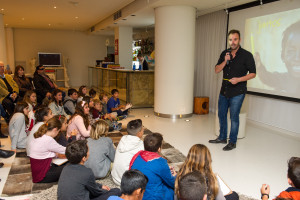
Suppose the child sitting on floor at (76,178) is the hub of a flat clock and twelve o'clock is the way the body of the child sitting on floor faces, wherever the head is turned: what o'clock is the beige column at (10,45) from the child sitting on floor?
The beige column is roughly at 10 o'clock from the child sitting on floor.

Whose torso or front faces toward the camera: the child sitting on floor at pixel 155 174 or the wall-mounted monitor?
the wall-mounted monitor

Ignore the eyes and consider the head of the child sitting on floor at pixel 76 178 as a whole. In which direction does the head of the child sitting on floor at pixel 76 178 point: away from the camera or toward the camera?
away from the camera

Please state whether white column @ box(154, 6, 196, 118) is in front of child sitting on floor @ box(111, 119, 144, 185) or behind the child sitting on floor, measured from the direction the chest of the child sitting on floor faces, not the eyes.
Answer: in front

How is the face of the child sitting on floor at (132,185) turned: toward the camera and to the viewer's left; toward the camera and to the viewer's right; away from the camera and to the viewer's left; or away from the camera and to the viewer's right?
away from the camera and to the viewer's right

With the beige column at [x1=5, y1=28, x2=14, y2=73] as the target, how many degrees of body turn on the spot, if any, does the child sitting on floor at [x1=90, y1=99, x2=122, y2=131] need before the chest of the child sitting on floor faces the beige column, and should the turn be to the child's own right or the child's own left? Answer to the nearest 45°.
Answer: approximately 180°

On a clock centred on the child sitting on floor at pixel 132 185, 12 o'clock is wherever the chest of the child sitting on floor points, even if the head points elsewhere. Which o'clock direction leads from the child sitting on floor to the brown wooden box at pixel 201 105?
The brown wooden box is roughly at 11 o'clock from the child sitting on floor.

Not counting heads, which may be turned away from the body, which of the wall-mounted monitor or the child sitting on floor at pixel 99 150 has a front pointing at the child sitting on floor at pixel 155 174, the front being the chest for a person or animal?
the wall-mounted monitor

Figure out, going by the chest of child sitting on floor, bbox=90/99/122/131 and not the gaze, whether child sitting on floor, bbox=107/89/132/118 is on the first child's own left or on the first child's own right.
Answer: on the first child's own left

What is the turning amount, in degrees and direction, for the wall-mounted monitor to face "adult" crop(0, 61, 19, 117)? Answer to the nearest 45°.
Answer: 0° — it already faces them

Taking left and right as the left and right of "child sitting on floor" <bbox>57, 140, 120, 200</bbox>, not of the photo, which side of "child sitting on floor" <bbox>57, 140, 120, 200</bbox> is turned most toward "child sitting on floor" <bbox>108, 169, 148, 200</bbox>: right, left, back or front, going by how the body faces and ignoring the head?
right

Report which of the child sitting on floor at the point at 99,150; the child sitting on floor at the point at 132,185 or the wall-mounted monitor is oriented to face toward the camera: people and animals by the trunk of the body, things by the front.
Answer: the wall-mounted monitor

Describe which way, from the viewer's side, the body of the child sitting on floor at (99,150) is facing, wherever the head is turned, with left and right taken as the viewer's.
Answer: facing away from the viewer and to the right of the viewer

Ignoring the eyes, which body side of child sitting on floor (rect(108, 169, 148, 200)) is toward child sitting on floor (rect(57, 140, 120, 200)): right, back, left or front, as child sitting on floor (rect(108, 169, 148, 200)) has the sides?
left

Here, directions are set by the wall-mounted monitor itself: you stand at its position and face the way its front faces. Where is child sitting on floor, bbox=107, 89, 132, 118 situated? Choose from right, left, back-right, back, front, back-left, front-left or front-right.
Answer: front

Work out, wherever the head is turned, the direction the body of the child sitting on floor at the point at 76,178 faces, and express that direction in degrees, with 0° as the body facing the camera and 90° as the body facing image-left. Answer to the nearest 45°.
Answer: approximately 225°

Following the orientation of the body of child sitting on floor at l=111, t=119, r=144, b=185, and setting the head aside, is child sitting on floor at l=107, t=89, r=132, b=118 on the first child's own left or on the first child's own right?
on the first child's own left

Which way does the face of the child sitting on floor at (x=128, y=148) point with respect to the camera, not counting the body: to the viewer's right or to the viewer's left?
to the viewer's right

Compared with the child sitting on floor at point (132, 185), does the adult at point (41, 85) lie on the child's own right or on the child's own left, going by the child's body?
on the child's own left

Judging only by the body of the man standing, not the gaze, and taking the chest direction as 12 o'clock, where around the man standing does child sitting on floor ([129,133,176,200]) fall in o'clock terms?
The child sitting on floor is roughly at 11 o'clock from the man standing.

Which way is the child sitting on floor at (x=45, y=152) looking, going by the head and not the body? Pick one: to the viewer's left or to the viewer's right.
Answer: to the viewer's right

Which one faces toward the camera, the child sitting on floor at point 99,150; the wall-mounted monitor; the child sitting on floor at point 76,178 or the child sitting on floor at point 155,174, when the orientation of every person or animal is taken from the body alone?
the wall-mounted monitor

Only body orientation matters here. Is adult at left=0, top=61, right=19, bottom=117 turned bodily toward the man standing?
yes
